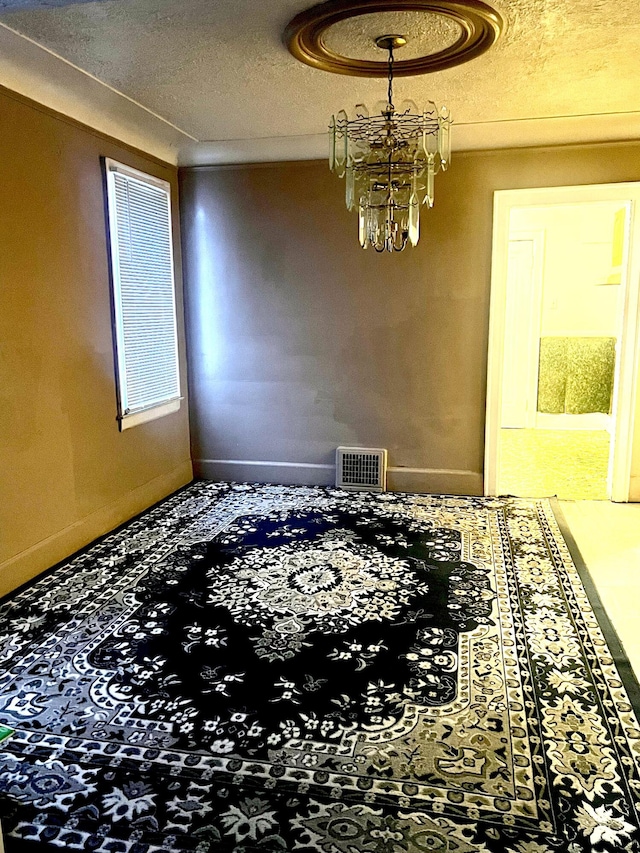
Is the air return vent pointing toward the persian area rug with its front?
yes

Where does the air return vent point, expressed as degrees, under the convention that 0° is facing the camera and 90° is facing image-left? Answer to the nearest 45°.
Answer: approximately 0°

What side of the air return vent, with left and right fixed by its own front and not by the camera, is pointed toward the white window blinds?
right
